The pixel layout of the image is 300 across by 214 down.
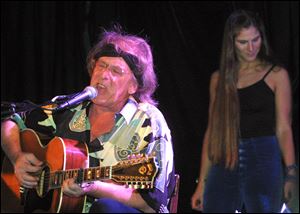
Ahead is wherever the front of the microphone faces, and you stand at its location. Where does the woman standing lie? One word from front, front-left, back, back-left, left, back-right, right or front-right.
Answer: front-left

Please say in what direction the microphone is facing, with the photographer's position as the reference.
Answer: facing to the right of the viewer

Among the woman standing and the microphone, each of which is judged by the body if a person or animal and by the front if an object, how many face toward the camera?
1

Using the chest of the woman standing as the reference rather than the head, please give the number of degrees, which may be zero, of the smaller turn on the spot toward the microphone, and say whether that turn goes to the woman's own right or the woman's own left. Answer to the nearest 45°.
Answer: approximately 45° to the woman's own right

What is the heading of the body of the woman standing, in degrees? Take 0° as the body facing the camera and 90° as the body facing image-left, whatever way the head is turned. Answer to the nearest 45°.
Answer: approximately 0°

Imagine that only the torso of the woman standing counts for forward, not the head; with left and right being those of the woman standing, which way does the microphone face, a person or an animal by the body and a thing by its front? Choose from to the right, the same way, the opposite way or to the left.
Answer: to the left
